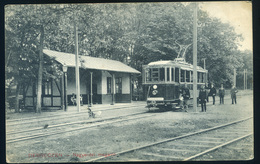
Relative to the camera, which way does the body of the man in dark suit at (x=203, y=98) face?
toward the camera

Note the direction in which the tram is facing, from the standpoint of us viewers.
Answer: facing the viewer and to the left of the viewer

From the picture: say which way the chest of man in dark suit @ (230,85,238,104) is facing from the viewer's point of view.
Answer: toward the camera

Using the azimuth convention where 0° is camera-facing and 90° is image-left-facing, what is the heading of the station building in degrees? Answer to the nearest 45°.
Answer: approximately 315°

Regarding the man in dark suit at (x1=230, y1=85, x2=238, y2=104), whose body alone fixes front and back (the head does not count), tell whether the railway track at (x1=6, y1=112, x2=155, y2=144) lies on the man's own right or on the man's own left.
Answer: on the man's own right
